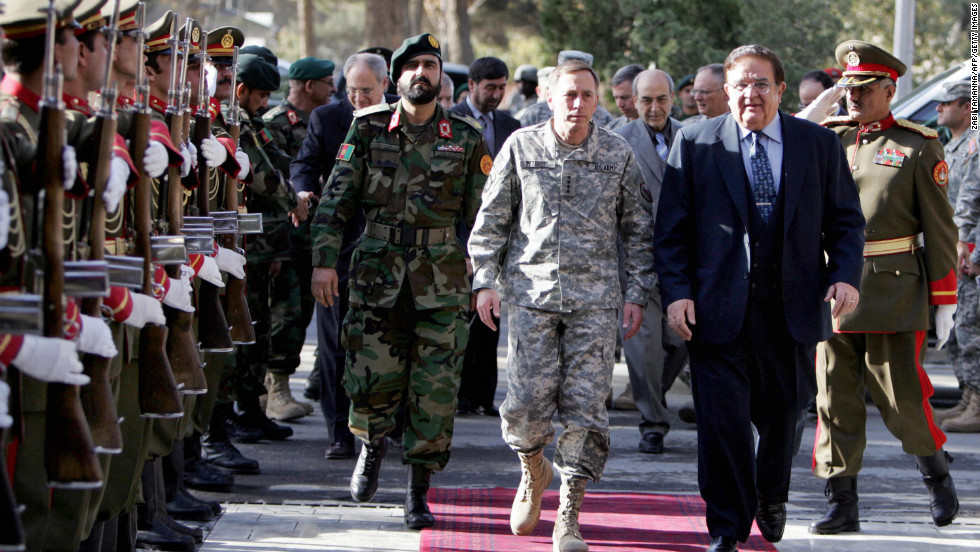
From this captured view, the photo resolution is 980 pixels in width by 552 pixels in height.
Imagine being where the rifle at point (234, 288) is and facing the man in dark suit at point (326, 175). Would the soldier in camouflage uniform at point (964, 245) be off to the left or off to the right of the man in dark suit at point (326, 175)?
right

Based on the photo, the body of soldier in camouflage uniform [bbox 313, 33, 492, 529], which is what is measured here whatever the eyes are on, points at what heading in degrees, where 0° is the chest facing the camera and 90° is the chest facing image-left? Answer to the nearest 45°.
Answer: approximately 0°

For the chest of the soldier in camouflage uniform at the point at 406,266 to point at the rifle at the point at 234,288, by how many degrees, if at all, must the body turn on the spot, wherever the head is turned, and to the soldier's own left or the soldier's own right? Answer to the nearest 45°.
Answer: approximately 90° to the soldier's own right

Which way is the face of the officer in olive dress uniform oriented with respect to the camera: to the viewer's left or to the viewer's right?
to the viewer's left

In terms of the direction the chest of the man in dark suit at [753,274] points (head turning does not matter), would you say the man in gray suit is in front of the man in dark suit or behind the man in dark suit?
behind

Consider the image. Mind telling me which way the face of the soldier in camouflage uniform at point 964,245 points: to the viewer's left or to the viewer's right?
to the viewer's left

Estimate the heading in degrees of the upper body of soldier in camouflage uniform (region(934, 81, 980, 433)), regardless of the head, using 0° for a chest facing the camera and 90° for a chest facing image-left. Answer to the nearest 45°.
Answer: approximately 90°

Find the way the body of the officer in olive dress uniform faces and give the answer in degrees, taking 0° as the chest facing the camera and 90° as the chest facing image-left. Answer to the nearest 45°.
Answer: approximately 45°

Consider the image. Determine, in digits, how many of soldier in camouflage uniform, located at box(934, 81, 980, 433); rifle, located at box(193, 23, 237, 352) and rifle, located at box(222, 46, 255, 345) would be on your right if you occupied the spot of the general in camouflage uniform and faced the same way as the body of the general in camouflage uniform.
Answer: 2
